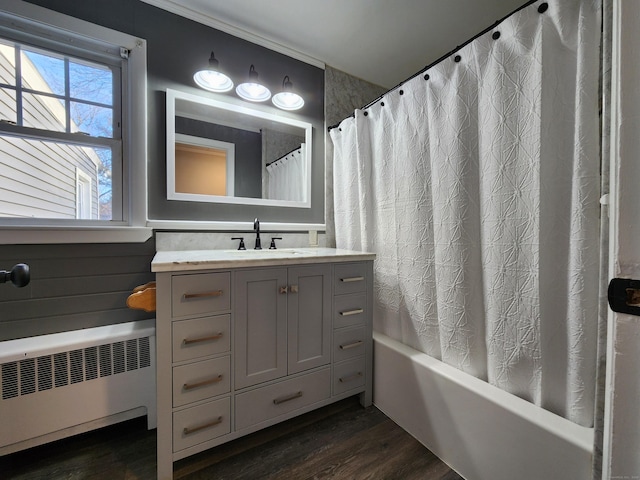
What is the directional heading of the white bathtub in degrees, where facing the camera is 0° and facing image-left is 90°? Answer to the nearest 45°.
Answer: approximately 45°

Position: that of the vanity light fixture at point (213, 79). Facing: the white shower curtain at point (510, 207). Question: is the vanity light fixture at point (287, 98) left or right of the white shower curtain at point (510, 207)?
left

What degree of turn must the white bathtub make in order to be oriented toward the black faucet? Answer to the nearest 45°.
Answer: approximately 45° to its right
